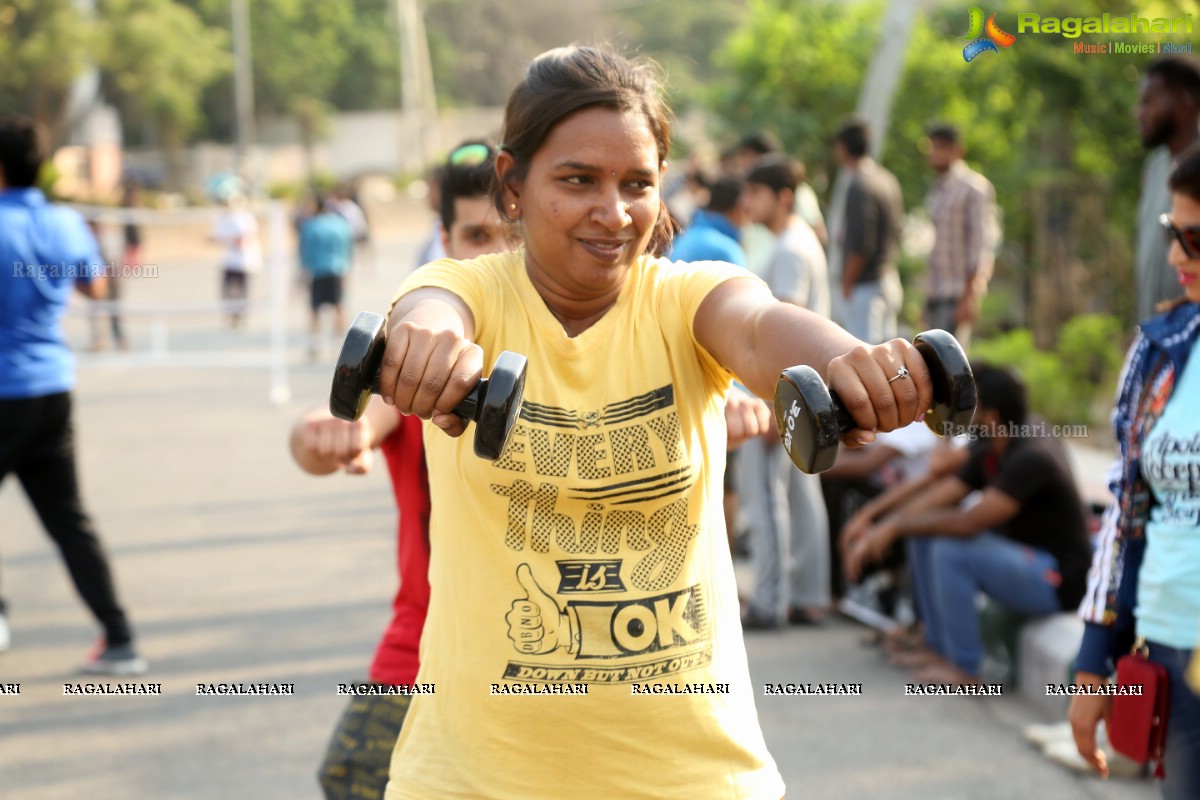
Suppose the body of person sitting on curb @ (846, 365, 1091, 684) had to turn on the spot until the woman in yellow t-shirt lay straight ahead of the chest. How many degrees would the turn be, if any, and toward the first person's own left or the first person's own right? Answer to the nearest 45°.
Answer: approximately 90° to the first person's own left

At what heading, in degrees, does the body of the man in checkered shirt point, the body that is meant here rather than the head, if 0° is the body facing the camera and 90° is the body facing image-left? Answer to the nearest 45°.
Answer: approximately 45°

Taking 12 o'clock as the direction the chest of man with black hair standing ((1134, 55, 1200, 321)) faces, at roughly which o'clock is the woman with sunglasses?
The woman with sunglasses is roughly at 9 o'clock from the man with black hair standing.

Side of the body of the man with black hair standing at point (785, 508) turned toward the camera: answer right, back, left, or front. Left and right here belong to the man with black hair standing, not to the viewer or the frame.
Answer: left

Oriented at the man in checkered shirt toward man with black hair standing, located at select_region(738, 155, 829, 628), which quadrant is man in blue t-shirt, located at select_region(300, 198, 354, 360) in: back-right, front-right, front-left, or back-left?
back-right

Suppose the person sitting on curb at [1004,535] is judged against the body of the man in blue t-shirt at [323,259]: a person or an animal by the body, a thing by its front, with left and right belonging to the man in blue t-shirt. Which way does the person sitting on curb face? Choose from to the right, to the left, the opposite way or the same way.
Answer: to the left

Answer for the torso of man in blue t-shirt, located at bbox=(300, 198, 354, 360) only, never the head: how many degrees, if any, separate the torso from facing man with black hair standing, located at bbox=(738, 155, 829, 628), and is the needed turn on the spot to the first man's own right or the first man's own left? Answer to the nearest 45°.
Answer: approximately 180°

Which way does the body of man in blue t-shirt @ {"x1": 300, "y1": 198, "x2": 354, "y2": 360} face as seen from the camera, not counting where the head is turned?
away from the camera

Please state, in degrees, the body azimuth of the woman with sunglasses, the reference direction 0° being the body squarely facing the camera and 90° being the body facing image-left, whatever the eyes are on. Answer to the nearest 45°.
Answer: approximately 0°

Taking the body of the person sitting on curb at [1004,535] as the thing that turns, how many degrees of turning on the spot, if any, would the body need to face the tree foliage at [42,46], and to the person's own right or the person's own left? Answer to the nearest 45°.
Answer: approximately 45° to the person's own right

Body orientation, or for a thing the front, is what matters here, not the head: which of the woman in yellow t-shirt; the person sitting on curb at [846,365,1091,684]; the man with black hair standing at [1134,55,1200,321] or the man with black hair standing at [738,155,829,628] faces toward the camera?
the woman in yellow t-shirt

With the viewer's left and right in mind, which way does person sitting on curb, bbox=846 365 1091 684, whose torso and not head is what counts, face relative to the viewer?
facing to the left of the viewer

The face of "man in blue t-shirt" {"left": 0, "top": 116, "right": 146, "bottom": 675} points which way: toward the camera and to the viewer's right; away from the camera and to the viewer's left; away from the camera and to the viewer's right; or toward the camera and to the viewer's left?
away from the camera and to the viewer's left

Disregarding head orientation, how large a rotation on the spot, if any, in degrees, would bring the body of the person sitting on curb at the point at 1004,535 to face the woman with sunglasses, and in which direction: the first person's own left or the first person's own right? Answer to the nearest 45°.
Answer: approximately 90° to the first person's own left
